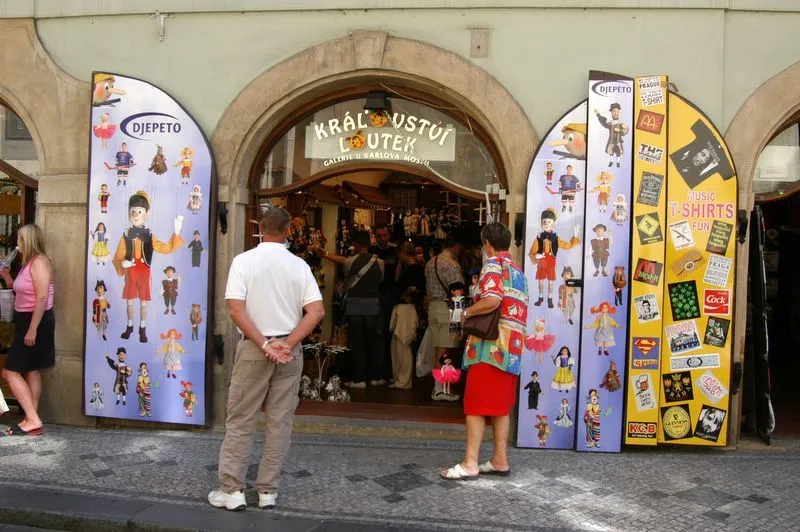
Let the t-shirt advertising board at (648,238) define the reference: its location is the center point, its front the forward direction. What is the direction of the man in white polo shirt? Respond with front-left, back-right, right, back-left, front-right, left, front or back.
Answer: front-right

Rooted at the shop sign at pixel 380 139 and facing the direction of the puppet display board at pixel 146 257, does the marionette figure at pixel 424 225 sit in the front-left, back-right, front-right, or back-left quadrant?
back-right

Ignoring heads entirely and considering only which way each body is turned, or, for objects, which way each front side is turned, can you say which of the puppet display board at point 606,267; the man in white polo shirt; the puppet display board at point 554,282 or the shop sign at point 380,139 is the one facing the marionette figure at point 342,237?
the man in white polo shirt

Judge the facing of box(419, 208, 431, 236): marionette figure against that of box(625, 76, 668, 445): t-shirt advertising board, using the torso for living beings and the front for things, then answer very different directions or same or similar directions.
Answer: same or similar directions

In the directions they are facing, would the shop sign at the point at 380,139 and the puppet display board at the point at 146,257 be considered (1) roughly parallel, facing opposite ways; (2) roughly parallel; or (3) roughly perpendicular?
roughly parallel

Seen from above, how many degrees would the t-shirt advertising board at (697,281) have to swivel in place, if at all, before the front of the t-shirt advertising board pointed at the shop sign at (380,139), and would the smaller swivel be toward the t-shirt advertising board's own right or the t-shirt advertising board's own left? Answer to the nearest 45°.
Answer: approximately 90° to the t-shirt advertising board's own right

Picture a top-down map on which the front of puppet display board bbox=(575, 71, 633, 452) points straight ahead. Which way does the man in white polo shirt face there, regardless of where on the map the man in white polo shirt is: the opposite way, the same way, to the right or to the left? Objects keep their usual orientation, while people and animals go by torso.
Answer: the opposite way

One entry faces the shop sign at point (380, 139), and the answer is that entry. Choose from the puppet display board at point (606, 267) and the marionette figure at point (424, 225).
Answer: the marionette figure

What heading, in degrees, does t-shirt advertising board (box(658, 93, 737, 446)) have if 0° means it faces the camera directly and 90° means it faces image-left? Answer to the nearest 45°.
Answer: approximately 0°

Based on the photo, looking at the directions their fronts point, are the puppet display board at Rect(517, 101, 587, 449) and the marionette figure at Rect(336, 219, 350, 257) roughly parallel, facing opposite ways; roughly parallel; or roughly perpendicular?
roughly parallel

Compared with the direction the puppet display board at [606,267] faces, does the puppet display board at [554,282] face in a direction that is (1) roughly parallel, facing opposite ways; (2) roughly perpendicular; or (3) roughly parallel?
roughly parallel

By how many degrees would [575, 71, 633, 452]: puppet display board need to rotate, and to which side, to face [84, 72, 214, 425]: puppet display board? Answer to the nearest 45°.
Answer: approximately 90° to its right

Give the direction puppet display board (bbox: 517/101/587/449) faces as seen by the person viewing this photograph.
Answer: facing the viewer

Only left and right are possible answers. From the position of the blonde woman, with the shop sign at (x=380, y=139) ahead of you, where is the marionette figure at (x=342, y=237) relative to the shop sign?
left

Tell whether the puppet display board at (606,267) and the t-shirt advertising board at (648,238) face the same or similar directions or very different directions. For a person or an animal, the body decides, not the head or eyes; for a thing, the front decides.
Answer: same or similar directions

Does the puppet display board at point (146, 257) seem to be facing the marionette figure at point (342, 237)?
no

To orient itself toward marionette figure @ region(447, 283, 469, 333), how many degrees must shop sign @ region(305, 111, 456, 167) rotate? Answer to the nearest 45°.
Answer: approximately 135° to its left
